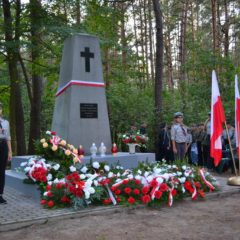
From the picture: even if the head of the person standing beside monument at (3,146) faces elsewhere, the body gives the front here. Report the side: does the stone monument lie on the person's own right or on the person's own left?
on the person's own left

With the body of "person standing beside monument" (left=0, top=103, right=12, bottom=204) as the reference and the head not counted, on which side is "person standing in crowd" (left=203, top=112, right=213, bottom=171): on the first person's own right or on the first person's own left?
on the first person's own left

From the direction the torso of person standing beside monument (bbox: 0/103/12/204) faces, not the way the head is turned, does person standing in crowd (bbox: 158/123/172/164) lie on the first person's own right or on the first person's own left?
on the first person's own left

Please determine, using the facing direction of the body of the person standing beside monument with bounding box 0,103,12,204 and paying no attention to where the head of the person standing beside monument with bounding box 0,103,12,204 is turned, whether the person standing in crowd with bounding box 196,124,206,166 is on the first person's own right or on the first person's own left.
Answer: on the first person's own left
